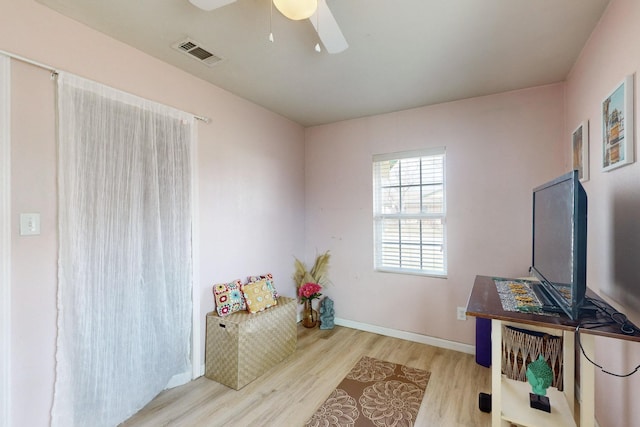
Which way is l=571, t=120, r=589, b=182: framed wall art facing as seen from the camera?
to the viewer's left

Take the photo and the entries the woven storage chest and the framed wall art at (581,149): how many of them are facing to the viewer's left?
1

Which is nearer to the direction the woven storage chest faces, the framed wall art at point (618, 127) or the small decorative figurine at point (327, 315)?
the framed wall art

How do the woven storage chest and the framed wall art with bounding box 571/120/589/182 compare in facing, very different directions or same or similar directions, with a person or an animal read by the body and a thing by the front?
very different directions

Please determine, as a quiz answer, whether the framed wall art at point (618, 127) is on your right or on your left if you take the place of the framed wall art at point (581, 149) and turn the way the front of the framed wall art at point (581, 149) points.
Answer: on your left

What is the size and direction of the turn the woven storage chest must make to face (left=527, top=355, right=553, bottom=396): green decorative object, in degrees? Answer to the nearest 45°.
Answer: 0° — it already faces it

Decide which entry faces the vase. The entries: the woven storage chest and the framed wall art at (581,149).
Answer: the framed wall art

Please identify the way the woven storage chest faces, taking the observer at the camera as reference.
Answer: facing the viewer and to the right of the viewer

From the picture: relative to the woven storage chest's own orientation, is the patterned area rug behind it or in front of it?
in front
